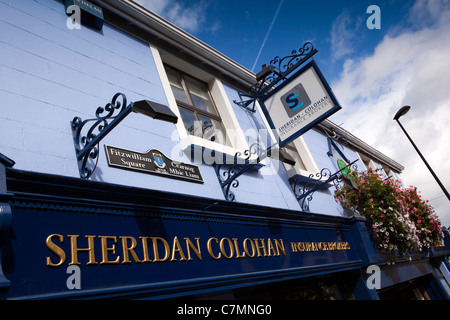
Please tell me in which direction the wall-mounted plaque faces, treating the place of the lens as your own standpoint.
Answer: facing the viewer and to the right of the viewer

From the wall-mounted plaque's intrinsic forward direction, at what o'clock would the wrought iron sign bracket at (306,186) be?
The wrought iron sign bracket is roughly at 9 o'clock from the wall-mounted plaque.

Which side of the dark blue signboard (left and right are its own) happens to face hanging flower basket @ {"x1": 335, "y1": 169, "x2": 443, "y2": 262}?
left

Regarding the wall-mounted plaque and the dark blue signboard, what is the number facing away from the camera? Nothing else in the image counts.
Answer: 0

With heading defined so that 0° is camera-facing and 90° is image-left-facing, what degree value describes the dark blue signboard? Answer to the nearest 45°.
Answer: approximately 315°
